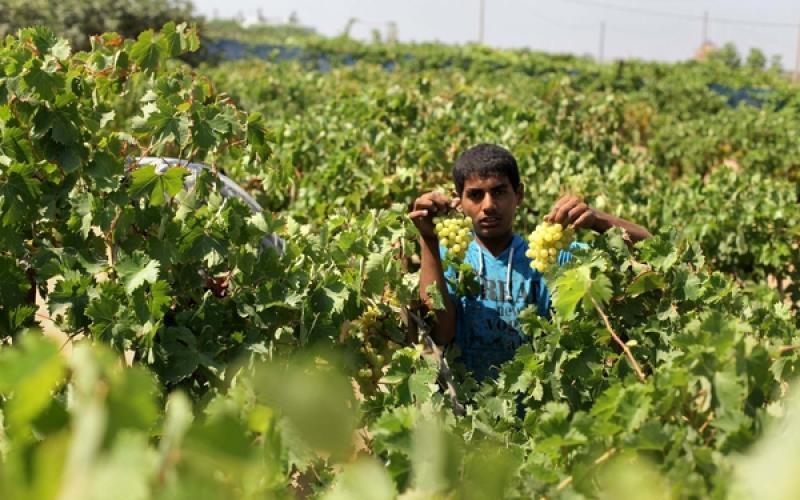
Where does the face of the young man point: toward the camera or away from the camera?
toward the camera

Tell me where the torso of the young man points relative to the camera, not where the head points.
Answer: toward the camera
